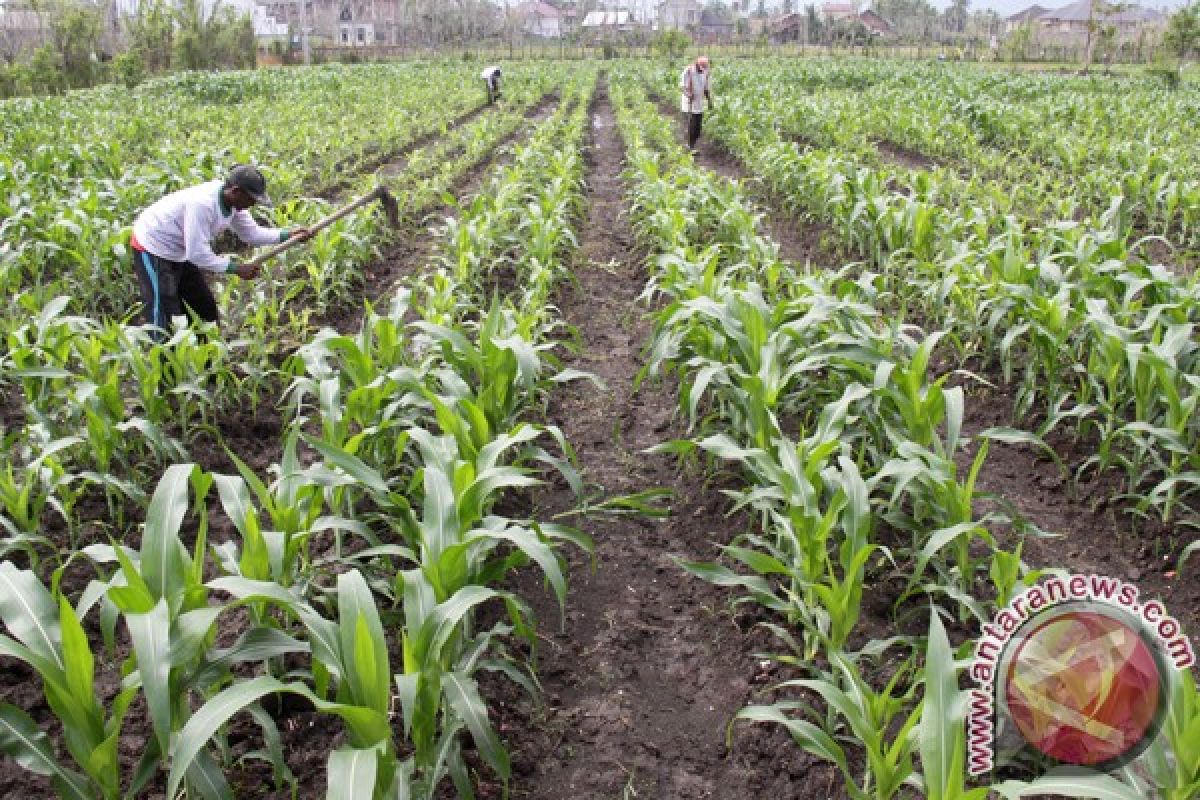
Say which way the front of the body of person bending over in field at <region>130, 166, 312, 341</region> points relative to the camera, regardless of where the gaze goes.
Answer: to the viewer's right

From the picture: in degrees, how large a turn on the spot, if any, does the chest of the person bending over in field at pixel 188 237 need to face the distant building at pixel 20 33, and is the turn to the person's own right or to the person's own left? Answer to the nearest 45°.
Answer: approximately 90° to the person's own left

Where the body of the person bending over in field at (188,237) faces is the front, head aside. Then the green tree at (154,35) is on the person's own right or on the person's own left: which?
on the person's own left

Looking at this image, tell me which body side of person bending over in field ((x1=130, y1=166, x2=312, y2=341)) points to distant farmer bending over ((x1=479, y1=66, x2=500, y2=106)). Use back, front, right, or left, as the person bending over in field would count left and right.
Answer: left

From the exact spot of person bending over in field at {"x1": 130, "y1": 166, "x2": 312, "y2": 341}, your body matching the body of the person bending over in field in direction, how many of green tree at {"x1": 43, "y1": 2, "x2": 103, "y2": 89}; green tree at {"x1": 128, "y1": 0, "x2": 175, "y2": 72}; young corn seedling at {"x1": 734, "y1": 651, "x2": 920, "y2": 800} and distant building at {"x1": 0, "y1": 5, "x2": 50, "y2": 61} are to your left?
3

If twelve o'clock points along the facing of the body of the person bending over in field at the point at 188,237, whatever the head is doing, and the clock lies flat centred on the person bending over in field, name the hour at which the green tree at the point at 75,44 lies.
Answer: The green tree is roughly at 9 o'clock from the person bending over in field.

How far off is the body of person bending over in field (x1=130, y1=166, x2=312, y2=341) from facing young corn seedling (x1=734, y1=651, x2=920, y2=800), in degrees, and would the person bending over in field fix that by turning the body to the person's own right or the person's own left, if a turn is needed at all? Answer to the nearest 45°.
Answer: approximately 90° to the person's own right

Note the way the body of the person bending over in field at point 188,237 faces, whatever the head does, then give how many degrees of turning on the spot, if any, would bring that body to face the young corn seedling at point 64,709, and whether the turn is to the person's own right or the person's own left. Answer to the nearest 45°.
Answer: approximately 90° to the person's own right

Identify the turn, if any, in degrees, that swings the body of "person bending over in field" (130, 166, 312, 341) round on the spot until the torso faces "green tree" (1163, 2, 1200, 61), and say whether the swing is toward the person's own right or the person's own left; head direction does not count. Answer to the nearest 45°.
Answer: approximately 45° to the person's own left

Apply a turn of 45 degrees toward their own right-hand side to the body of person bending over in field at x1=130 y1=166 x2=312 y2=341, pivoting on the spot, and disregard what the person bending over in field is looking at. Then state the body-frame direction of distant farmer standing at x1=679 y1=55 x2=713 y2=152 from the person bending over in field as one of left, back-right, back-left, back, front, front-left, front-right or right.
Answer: left
